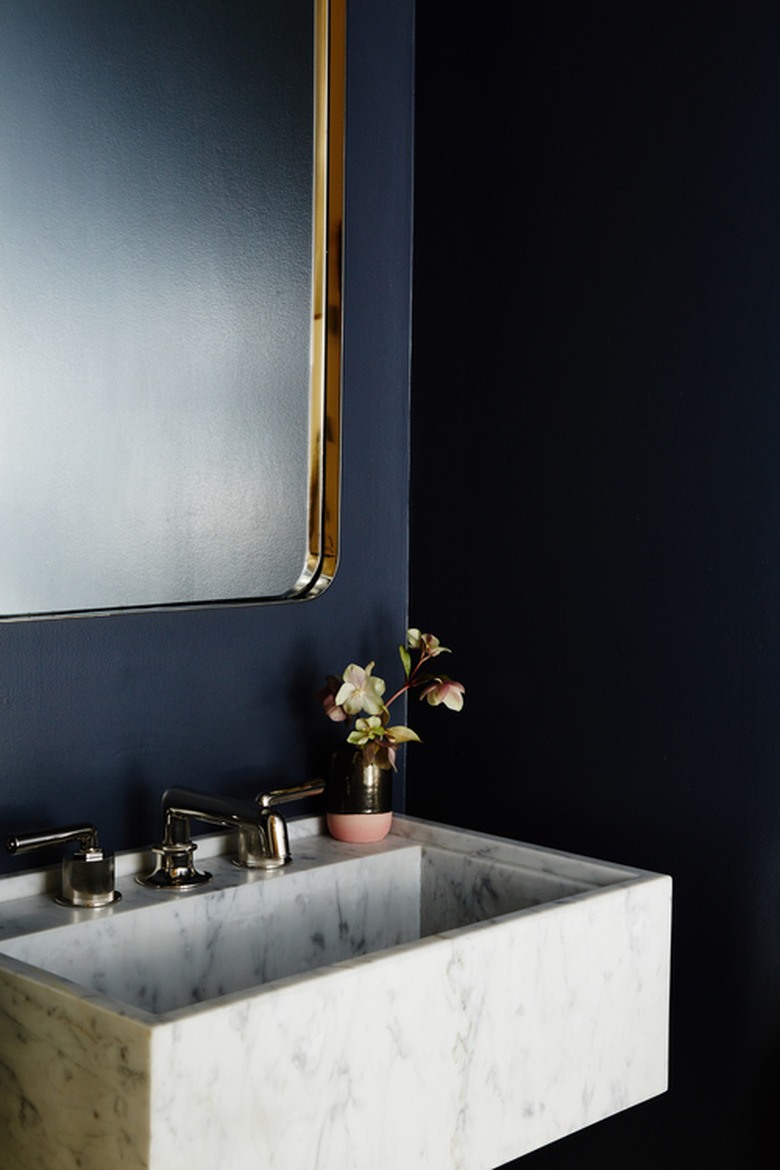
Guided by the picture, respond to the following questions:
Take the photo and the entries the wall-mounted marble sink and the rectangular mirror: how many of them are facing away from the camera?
0

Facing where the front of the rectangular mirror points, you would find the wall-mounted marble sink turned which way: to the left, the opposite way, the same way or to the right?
the same way

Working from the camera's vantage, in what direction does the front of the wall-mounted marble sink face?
facing the viewer and to the right of the viewer
